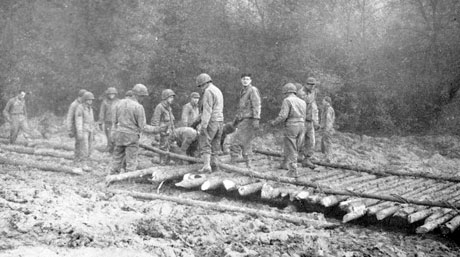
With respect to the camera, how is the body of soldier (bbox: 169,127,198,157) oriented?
to the viewer's left

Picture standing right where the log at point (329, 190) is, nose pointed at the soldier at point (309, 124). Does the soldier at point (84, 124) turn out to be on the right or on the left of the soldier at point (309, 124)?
left

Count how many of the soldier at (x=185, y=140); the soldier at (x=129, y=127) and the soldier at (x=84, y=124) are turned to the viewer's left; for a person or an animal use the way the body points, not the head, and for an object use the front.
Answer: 1

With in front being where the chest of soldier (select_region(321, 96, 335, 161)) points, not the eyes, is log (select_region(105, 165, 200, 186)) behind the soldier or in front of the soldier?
in front

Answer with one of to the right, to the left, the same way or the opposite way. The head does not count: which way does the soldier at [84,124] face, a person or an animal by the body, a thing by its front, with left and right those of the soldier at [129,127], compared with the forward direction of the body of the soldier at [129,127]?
to the right

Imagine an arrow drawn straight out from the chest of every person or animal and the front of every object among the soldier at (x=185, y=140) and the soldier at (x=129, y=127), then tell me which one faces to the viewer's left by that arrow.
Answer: the soldier at (x=185, y=140)

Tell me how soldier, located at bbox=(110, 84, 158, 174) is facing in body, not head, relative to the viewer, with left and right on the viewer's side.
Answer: facing away from the viewer and to the right of the viewer

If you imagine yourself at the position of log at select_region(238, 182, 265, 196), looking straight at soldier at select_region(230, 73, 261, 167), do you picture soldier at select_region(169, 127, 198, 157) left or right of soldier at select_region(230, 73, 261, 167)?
left

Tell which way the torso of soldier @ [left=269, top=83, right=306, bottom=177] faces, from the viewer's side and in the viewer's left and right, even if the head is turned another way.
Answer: facing away from the viewer and to the left of the viewer

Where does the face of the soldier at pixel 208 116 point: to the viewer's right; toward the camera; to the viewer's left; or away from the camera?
to the viewer's left

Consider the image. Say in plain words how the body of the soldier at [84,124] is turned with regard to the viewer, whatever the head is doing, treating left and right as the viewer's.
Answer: facing the viewer and to the right of the viewer

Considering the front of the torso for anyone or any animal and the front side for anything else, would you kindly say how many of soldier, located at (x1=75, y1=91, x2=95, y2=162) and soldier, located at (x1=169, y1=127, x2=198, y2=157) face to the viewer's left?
1
